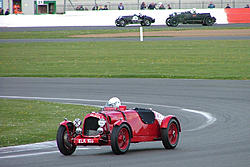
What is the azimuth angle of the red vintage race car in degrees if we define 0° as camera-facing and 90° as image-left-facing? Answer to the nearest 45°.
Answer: approximately 45°
